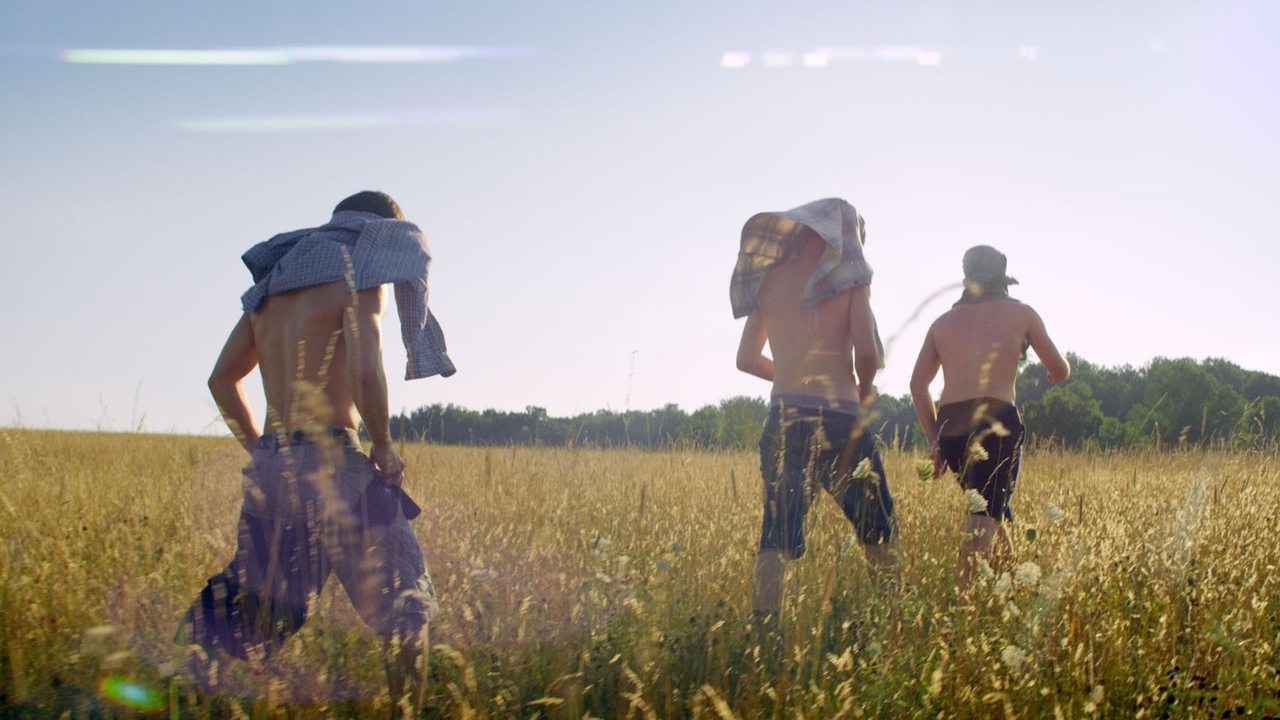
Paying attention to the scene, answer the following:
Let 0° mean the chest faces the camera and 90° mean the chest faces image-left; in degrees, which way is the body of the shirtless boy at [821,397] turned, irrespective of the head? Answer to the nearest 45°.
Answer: approximately 180°

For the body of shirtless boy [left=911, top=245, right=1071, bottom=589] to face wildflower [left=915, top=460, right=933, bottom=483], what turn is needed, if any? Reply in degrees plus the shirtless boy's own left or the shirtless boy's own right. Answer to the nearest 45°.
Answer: approximately 180°

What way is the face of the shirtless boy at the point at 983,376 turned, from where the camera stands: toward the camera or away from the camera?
away from the camera

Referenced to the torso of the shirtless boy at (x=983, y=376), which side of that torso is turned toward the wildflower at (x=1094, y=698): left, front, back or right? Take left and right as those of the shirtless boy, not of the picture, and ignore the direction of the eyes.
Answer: back

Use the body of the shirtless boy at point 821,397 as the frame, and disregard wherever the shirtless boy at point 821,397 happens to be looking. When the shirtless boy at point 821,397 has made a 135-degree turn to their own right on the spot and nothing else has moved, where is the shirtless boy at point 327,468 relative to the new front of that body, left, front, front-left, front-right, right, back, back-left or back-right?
right

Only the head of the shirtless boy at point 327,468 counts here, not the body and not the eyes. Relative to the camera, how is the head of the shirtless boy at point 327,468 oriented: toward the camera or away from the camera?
away from the camera

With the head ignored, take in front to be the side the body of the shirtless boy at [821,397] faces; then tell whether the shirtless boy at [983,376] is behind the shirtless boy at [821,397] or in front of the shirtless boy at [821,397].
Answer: in front

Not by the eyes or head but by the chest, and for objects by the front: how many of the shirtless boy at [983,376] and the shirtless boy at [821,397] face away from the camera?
2

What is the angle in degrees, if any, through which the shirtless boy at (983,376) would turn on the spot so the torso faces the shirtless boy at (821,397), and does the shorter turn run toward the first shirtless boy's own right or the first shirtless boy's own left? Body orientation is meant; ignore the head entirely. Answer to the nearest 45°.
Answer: approximately 135° to the first shirtless boy's own left

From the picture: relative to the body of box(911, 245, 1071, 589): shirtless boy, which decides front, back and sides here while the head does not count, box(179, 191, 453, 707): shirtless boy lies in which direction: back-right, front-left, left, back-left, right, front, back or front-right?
back-left

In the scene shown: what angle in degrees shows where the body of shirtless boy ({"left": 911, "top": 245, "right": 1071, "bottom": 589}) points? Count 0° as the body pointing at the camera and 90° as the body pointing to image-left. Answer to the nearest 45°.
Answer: approximately 180°

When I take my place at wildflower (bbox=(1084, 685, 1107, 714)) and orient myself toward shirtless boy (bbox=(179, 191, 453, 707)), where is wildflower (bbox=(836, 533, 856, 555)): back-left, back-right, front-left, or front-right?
front-right
